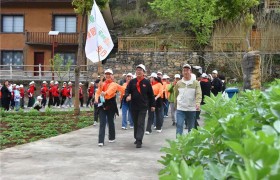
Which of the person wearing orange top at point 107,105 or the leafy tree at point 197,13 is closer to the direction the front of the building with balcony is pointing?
the person wearing orange top

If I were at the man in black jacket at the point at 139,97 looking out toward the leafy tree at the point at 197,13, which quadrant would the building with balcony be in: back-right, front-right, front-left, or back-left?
front-left

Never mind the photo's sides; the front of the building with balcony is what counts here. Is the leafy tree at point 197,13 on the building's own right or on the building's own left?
on the building's own left

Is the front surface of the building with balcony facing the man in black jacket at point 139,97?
yes

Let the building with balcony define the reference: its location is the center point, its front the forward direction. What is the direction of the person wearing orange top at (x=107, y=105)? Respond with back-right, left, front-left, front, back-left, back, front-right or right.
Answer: front

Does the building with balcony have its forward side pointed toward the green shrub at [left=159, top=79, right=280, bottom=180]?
yes

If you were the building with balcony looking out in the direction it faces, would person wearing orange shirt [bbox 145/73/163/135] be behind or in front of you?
in front

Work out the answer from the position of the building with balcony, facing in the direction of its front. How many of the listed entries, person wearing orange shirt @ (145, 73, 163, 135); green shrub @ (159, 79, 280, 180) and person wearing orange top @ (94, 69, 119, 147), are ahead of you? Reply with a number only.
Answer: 3

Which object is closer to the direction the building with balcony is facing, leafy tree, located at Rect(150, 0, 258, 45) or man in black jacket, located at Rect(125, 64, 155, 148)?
the man in black jacket

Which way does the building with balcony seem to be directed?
toward the camera

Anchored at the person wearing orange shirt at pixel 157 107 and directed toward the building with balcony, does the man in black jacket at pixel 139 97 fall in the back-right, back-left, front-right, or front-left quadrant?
back-left

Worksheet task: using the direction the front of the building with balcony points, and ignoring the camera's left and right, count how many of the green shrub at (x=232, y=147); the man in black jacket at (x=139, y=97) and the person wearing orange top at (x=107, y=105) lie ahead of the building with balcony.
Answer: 3
